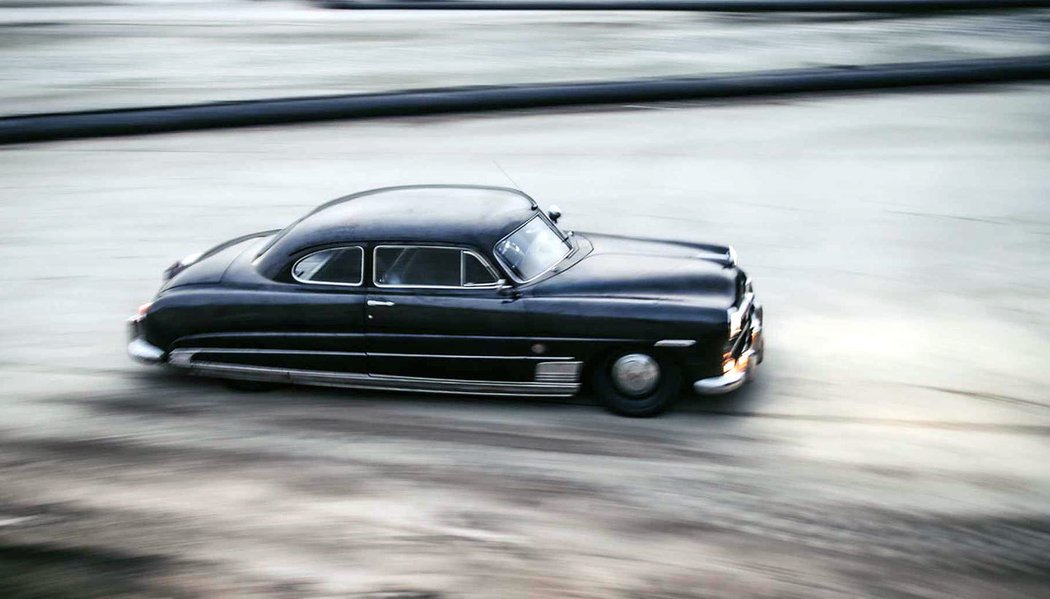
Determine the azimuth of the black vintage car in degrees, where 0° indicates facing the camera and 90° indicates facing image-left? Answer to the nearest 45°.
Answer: approximately 270°
